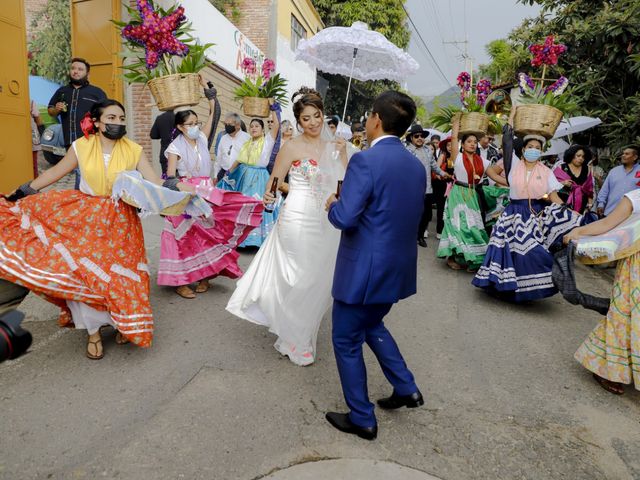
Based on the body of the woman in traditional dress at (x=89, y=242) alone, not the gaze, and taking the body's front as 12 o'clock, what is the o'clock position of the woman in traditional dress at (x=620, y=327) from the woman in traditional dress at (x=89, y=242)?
the woman in traditional dress at (x=620, y=327) is roughly at 10 o'clock from the woman in traditional dress at (x=89, y=242).

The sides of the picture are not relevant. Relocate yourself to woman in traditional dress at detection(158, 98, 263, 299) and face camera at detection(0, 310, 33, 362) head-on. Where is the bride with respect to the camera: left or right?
left

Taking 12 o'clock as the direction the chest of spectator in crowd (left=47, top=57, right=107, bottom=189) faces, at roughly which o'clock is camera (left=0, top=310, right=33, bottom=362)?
The camera is roughly at 12 o'clock from the spectator in crowd.

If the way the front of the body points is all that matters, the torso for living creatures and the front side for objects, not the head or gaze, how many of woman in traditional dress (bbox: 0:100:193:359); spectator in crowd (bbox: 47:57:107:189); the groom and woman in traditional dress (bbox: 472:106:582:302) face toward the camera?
3

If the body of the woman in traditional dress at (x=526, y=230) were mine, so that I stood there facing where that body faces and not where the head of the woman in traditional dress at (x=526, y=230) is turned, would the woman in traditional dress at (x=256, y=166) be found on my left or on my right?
on my right

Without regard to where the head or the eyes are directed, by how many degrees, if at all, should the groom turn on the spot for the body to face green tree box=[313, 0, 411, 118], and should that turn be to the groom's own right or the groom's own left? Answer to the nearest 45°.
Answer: approximately 45° to the groom's own right

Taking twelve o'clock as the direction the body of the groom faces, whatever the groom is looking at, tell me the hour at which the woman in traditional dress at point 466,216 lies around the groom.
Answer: The woman in traditional dress is roughly at 2 o'clock from the groom.

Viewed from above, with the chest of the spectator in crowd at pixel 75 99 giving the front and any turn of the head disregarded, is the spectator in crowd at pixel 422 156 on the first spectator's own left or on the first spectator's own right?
on the first spectator's own left

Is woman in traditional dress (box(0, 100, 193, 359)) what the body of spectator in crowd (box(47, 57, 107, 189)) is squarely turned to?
yes

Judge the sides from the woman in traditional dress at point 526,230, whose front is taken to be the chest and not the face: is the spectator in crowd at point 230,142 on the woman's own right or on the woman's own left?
on the woman's own right

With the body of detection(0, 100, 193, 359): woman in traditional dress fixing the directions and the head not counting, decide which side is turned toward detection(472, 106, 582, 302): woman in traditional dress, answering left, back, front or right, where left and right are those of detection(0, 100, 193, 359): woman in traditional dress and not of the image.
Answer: left

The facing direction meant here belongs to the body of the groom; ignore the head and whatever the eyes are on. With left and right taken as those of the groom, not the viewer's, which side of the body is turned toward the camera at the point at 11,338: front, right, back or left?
left

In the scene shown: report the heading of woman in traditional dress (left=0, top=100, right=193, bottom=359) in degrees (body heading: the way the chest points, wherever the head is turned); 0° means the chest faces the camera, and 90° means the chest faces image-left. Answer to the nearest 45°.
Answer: approximately 0°

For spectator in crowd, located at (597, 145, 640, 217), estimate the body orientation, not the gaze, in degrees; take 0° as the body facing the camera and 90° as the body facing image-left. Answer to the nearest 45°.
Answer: approximately 45°

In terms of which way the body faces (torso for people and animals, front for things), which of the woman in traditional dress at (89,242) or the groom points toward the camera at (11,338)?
the woman in traditional dress
